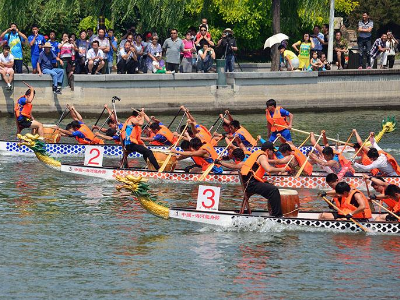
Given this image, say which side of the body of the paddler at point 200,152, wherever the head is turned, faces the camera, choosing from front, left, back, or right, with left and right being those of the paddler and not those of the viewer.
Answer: left

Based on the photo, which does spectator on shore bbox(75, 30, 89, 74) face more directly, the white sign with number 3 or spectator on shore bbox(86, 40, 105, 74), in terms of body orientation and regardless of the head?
the white sign with number 3

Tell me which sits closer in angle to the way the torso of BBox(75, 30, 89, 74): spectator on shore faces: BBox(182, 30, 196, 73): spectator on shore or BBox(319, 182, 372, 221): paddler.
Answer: the paddler

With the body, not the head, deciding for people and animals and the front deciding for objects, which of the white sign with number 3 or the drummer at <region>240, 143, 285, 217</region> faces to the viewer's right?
the drummer

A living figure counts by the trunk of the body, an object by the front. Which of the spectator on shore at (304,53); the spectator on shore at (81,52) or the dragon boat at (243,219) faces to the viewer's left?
the dragon boat

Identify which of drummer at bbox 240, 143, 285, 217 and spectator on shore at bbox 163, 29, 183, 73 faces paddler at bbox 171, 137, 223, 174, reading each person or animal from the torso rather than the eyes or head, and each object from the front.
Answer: the spectator on shore

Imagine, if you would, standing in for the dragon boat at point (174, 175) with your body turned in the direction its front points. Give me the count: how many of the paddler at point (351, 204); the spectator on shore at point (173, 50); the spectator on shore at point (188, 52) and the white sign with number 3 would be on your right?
2

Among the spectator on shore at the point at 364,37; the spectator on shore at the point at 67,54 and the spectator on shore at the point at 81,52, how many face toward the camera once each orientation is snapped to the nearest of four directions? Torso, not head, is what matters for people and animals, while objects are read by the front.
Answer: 3

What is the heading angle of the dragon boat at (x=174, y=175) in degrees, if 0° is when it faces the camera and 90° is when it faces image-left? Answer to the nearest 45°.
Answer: approximately 90°

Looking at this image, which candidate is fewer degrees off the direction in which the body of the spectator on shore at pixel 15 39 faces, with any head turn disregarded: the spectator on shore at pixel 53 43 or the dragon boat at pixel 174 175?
the dragon boat

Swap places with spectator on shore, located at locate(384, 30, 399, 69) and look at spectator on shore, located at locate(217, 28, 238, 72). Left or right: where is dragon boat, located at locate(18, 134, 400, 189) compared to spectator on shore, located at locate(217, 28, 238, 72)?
left

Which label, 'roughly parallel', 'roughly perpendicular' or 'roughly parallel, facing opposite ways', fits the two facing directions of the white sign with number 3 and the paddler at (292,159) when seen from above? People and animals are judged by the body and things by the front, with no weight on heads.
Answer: roughly perpendicular

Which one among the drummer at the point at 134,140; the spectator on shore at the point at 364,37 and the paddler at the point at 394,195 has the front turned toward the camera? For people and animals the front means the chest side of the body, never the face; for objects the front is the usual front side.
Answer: the spectator on shore
